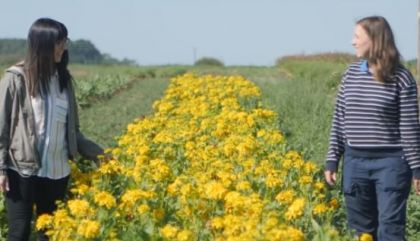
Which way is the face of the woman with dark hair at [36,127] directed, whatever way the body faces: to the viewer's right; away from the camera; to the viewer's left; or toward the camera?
to the viewer's right

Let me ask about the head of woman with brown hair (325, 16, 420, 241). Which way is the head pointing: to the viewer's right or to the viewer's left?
to the viewer's left

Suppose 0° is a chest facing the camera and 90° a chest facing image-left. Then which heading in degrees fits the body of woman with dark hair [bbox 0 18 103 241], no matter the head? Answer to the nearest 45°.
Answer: approximately 315°

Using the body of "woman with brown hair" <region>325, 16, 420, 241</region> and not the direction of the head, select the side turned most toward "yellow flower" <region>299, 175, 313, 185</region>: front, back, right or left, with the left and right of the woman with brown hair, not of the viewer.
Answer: right

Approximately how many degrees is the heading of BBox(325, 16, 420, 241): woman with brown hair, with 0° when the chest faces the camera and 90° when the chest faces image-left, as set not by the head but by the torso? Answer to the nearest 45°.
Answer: approximately 45°

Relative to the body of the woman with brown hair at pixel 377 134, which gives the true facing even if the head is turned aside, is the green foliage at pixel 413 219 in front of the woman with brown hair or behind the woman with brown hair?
behind

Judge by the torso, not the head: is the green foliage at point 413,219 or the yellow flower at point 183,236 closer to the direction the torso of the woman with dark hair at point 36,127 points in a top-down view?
the yellow flower

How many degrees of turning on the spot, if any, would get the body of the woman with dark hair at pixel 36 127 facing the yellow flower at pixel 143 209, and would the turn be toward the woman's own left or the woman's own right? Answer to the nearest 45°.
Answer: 0° — they already face it
